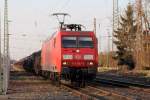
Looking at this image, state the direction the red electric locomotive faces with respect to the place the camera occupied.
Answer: facing the viewer
